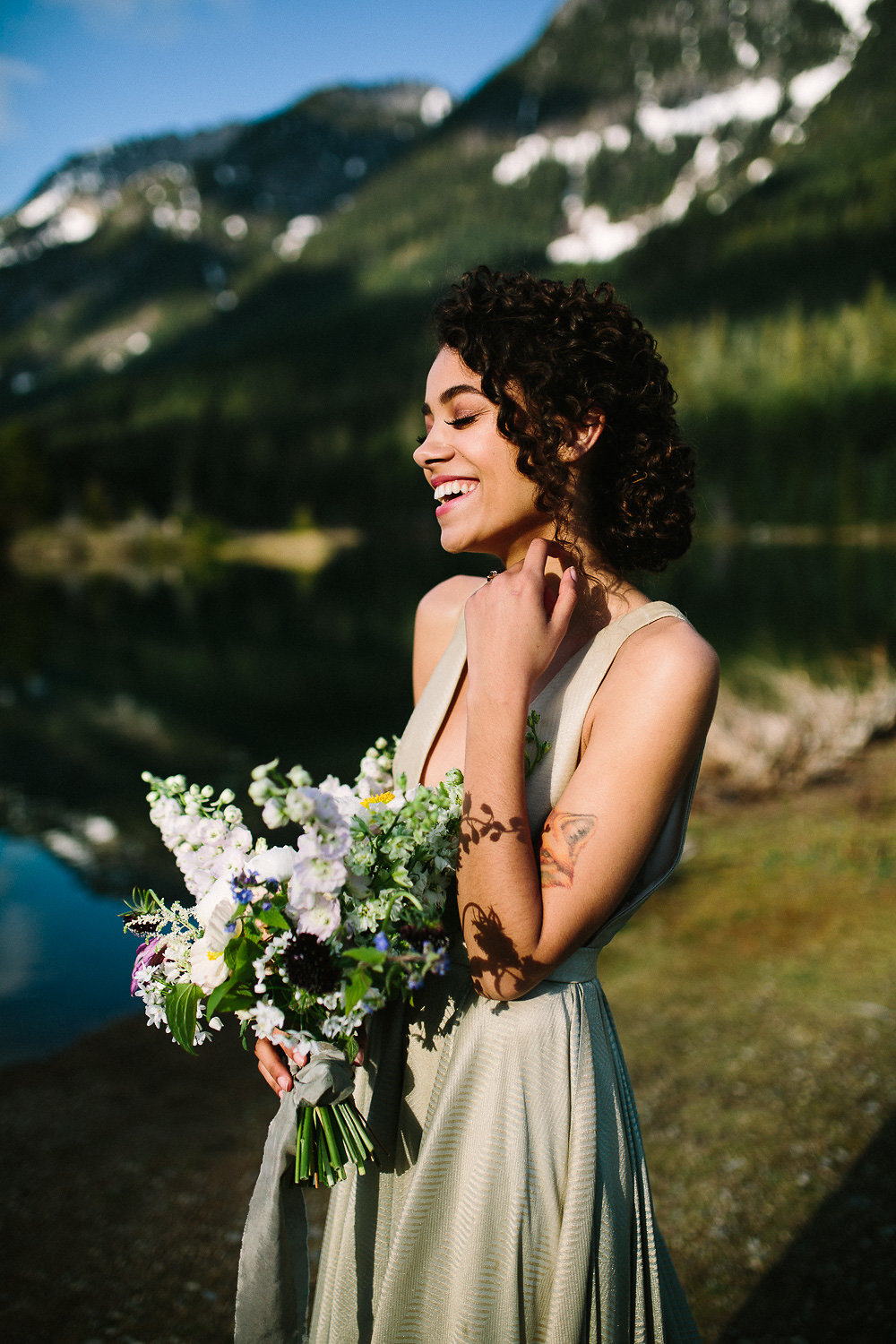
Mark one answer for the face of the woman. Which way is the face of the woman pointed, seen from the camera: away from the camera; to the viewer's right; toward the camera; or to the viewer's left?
to the viewer's left
